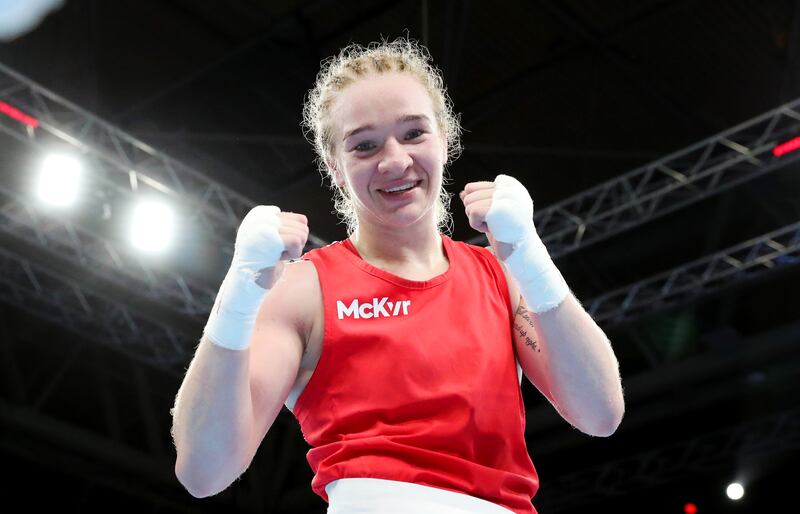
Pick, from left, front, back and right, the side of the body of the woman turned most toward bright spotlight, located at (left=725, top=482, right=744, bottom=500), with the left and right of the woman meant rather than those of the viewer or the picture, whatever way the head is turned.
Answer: back

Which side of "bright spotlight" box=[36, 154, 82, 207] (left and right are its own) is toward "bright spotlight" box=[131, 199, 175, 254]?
left

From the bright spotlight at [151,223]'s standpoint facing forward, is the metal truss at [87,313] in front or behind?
behind

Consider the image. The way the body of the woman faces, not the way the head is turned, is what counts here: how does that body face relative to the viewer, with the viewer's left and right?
facing the viewer

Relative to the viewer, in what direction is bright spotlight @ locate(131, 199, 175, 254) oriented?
toward the camera

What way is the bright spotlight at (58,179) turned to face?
toward the camera

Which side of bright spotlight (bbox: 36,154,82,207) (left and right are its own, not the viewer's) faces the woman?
front

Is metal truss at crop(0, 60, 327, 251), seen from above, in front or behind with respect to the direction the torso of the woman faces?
behind

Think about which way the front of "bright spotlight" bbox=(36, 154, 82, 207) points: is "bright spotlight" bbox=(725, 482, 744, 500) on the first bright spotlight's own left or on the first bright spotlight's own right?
on the first bright spotlight's own left

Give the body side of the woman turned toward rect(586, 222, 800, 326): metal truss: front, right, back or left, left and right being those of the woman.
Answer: back

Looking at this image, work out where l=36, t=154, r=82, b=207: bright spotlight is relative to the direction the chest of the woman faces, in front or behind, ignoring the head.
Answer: behind

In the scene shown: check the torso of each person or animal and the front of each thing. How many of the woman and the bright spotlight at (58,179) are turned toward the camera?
2
